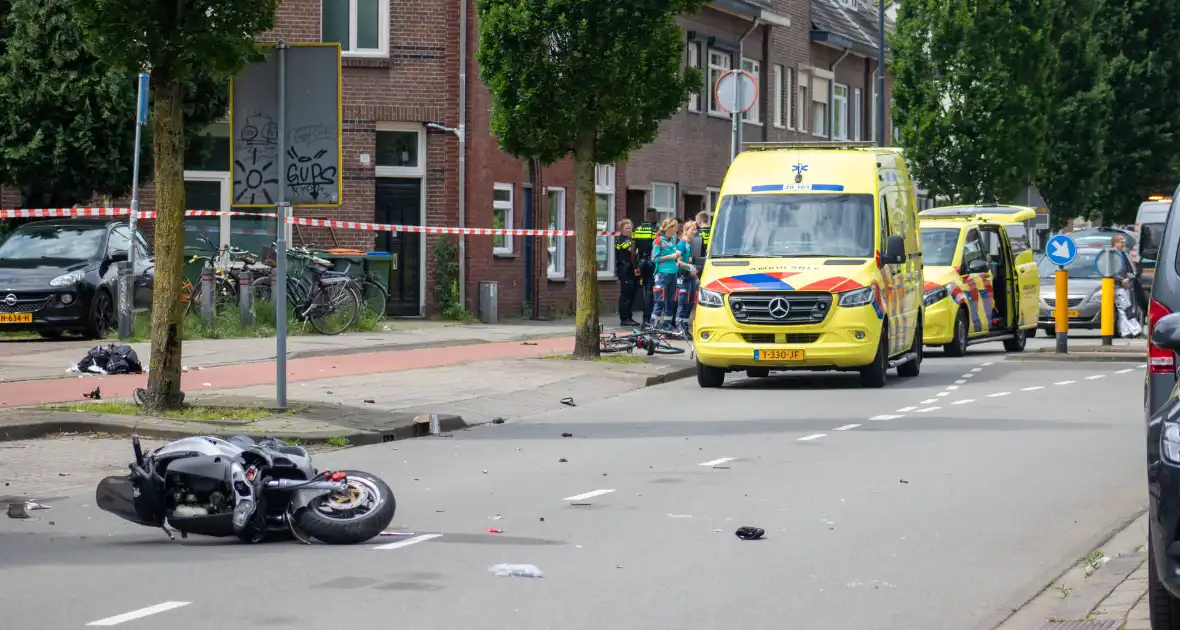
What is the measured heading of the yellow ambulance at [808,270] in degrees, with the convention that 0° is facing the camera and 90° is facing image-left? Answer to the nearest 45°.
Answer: approximately 0°

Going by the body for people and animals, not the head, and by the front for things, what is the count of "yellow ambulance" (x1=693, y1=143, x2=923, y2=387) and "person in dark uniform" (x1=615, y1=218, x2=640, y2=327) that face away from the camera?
0
